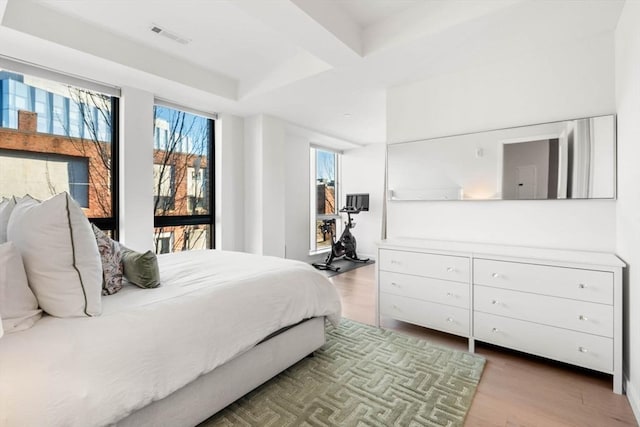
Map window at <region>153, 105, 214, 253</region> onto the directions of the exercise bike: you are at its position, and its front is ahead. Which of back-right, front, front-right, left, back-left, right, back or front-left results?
back

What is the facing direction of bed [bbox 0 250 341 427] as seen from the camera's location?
facing away from the viewer and to the right of the viewer

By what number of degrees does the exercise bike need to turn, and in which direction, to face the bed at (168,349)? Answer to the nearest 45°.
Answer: approximately 135° to its right

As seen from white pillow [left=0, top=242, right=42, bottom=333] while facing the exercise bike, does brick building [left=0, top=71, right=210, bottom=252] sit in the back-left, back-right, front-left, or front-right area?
front-left

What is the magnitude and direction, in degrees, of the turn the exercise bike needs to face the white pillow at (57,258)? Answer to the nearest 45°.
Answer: approximately 135° to its right

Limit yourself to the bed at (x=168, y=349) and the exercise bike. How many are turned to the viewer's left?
0

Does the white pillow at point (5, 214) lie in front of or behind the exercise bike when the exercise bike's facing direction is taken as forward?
behind

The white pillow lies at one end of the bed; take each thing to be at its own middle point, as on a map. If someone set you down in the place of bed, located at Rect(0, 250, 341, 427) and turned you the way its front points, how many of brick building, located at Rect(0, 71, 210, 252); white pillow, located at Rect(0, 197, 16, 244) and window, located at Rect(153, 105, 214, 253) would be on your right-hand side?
0

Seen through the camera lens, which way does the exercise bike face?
facing away from the viewer and to the right of the viewer
